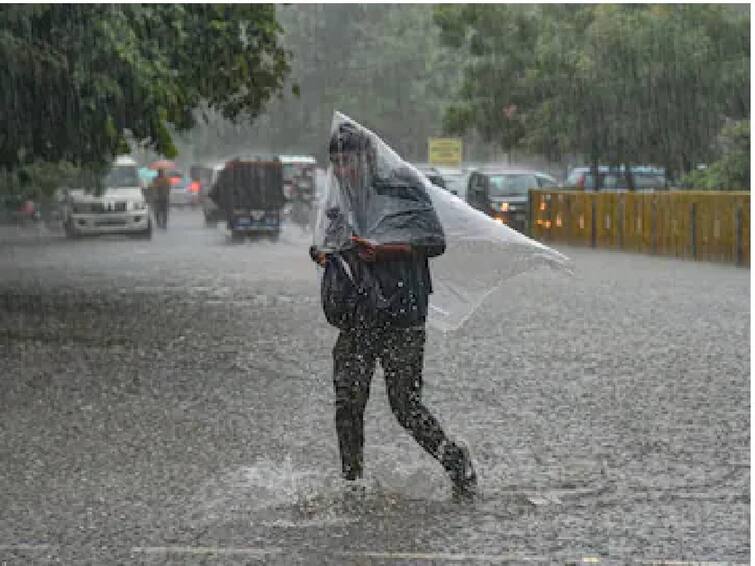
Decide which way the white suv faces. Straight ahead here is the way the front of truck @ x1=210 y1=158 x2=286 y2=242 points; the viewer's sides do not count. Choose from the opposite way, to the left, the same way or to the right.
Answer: the opposite way

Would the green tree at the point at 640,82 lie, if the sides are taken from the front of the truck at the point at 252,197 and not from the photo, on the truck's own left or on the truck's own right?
on the truck's own right

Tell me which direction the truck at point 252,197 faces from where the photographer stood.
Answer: facing away from the viewer

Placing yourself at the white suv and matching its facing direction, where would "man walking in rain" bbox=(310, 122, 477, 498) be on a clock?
The man walking in rain is roughly at 12 o'clock from the white suv.

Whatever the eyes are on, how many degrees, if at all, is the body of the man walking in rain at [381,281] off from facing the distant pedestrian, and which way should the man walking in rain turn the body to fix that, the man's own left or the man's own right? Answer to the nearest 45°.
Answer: approximately 135° to the man's own right

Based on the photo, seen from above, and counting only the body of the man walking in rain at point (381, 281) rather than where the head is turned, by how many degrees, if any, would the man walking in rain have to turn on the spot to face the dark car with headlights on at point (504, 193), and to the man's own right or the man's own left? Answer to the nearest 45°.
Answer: approximately 135° to the man's own right

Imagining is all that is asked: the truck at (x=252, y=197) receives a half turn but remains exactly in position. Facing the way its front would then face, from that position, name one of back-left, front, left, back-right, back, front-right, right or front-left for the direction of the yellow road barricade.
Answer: front-left

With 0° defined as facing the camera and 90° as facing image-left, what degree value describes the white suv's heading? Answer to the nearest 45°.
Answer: approximately 0°

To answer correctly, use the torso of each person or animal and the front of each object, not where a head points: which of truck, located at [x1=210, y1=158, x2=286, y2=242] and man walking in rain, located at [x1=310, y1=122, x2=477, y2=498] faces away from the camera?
the truck
